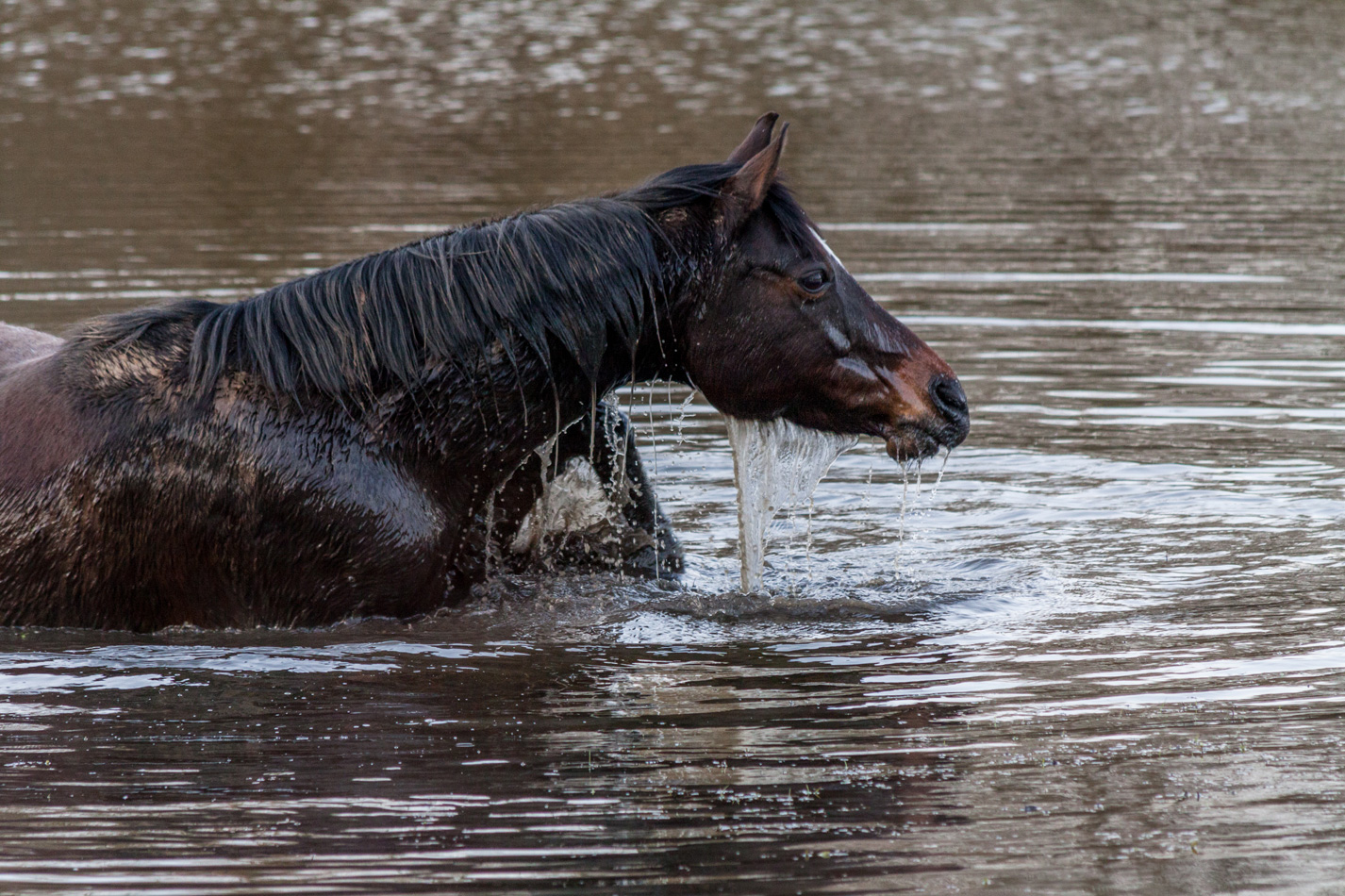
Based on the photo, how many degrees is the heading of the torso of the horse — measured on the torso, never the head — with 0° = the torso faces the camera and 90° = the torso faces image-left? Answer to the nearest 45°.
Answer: approximately 270°
